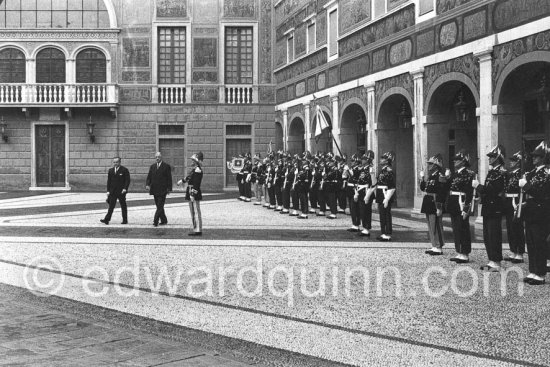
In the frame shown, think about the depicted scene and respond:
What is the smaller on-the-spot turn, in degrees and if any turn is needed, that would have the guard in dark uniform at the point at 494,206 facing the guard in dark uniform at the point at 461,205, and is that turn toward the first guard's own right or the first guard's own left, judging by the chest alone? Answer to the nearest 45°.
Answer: approximately 45° to the first guard's own right

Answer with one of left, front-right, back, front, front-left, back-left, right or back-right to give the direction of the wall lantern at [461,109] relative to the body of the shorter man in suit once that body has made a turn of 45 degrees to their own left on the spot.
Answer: left

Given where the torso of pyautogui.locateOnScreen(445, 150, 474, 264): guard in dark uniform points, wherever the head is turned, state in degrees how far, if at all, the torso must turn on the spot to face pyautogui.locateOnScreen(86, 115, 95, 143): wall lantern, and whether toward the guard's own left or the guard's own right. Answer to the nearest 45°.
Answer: approximately 90° to the guard's own right

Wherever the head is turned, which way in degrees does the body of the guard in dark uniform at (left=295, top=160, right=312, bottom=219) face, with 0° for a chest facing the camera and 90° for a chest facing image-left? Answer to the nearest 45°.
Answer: approximately 45°

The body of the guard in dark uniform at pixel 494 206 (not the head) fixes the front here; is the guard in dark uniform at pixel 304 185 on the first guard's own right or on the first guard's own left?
on the first guard's own right

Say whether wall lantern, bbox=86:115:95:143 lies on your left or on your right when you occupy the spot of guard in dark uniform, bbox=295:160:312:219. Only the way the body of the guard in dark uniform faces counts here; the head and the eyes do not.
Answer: on your right

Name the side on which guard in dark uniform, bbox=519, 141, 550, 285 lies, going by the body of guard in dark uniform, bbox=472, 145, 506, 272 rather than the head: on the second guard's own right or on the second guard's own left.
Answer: on the second guard's own left

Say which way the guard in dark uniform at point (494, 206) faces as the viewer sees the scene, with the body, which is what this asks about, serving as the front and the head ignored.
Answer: to the viewer's left

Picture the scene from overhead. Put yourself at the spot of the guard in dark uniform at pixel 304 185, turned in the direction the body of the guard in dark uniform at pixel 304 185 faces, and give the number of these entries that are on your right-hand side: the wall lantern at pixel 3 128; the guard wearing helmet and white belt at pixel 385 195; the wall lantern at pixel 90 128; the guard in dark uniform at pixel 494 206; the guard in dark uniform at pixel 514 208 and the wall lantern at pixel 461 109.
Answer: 2
